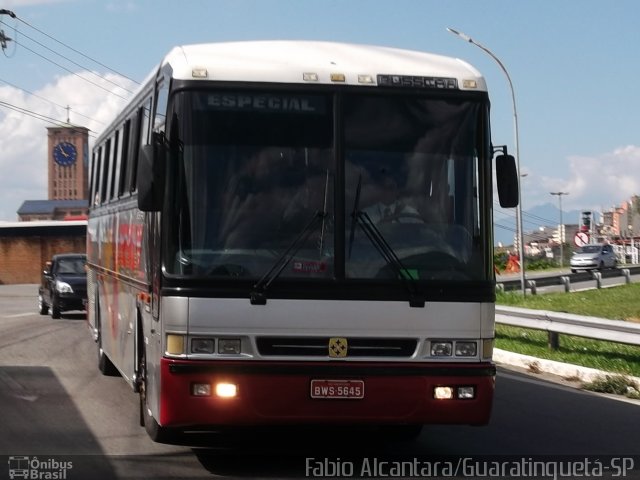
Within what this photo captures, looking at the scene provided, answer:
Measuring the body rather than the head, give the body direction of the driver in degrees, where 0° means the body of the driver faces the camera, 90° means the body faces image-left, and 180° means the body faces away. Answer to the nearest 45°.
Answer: approximately 0°

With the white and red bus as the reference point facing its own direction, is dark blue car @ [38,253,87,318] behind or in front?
behind
